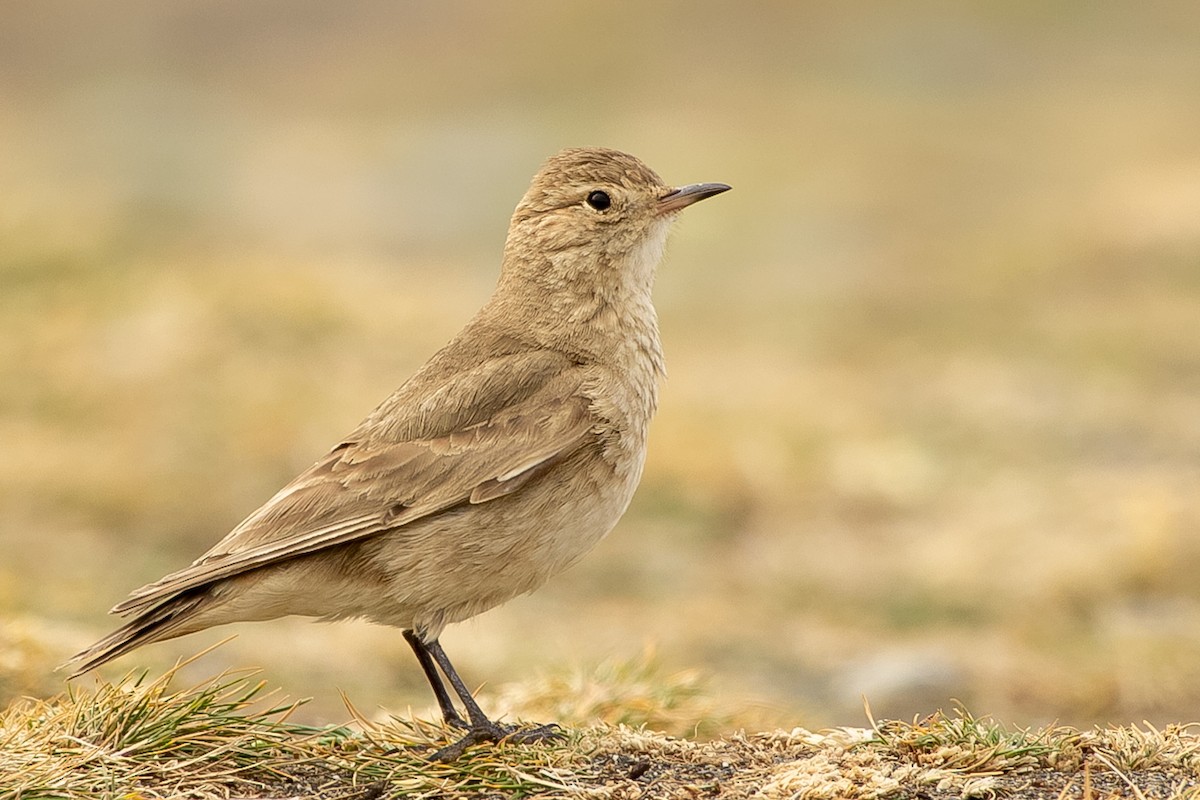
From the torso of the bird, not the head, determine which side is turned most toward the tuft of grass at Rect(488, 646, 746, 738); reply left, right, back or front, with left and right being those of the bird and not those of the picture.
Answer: left

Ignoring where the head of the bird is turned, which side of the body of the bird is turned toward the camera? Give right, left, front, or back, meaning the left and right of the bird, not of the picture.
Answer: right
